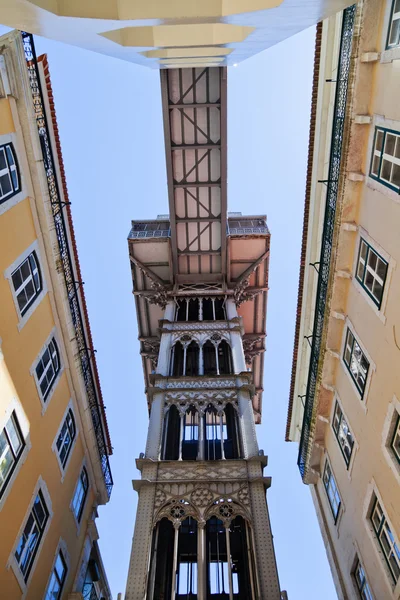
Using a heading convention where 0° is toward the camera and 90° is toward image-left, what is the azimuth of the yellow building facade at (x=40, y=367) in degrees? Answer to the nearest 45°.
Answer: approximately 270°
